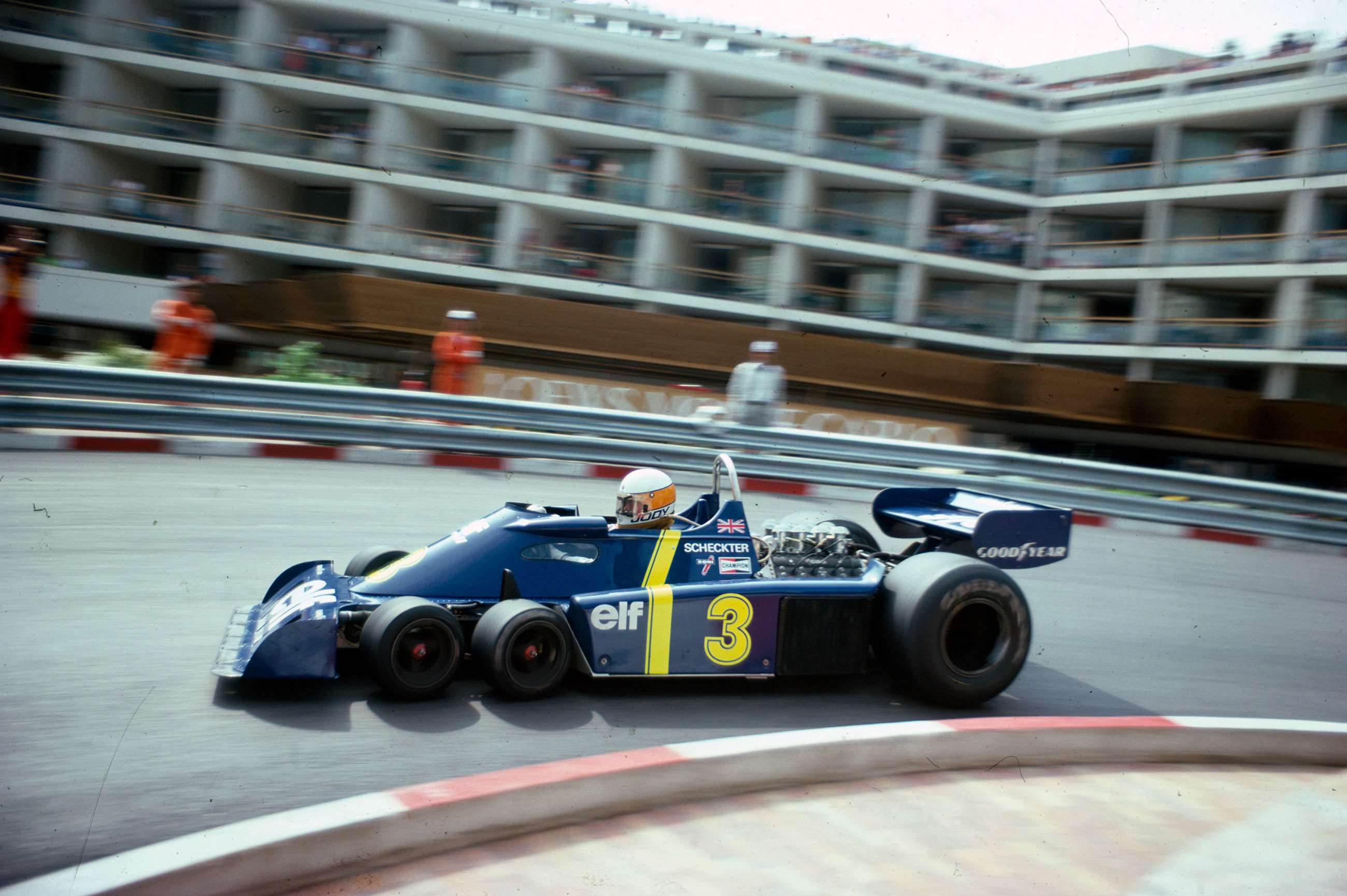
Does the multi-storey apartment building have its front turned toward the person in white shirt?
yes

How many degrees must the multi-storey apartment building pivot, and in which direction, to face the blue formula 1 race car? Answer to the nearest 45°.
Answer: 0° — it already faces it

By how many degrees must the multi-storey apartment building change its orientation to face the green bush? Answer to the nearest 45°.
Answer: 0° — it already faces it

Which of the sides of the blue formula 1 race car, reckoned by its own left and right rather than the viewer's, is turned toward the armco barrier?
right

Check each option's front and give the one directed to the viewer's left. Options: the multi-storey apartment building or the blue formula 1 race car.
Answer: the blue formula 1 race car

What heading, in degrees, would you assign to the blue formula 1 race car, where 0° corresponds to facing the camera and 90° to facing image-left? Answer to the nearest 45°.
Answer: approximately 90°

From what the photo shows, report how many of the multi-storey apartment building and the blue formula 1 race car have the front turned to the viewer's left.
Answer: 1

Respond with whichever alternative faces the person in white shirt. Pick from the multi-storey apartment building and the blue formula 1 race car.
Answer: the multi-storey apartment building

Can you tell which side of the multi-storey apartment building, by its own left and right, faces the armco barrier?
front

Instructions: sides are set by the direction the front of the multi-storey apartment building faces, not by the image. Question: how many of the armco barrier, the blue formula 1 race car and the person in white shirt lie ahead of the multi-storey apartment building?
3

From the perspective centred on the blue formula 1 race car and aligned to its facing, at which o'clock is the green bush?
The green bush is roughly at 2 o'clock from the blue formula 1 race car.

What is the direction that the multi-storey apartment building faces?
toward the camera

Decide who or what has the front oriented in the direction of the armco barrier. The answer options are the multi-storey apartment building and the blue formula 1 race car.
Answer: the multi-storey apartment building

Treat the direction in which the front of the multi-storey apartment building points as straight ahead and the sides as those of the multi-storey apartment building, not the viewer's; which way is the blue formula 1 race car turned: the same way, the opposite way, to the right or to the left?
to the right
